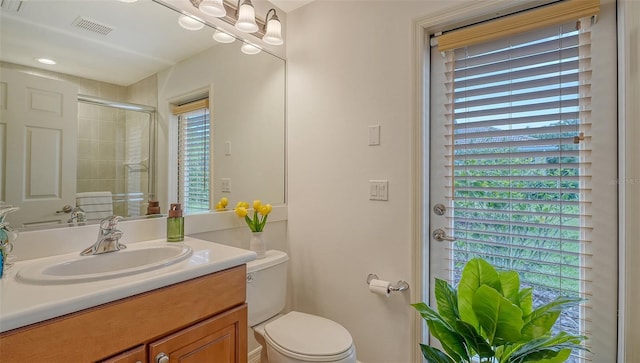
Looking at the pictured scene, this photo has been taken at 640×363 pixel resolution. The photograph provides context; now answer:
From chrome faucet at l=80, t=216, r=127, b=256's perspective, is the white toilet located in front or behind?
in front

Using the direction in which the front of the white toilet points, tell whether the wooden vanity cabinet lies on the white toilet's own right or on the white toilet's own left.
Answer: on the white toilet's own right

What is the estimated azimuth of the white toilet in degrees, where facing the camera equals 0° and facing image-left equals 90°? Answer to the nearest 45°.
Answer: approximately 315°

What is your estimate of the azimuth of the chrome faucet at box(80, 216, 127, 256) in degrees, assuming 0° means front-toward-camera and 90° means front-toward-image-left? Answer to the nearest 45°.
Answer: approximately 315°

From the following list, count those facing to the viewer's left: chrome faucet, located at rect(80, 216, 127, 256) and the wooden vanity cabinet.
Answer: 0

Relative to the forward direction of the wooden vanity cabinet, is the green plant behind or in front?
in front

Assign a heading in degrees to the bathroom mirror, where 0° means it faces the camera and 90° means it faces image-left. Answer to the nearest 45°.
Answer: approximately 315°
